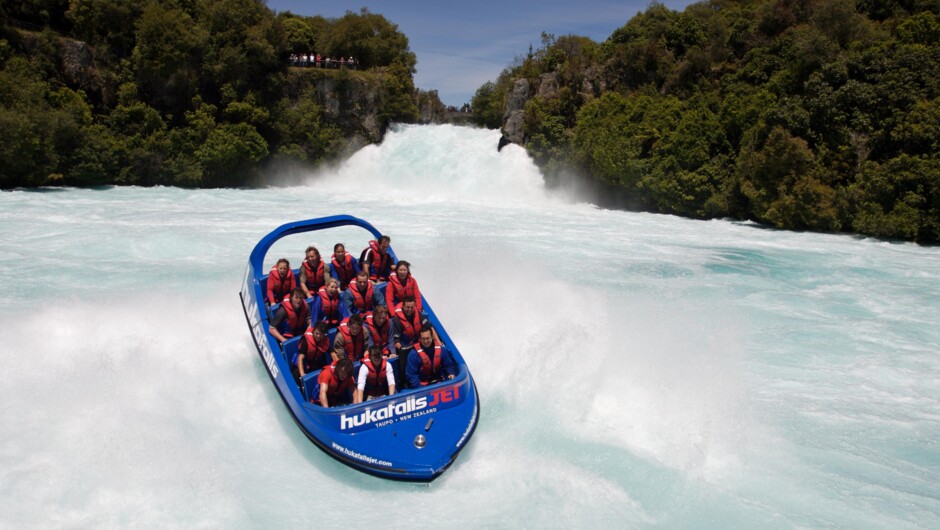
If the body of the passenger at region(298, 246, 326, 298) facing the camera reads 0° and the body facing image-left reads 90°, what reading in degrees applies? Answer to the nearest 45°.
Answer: approximately 0°

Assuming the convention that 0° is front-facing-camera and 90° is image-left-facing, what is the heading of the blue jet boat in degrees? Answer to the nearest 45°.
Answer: approximately 315°

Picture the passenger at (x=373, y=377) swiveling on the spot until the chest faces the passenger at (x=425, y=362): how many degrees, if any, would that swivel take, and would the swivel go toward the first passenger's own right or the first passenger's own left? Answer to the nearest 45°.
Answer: approximately 90° to the first passenger's own left

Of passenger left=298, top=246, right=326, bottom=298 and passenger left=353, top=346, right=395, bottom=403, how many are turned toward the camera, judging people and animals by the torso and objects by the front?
2

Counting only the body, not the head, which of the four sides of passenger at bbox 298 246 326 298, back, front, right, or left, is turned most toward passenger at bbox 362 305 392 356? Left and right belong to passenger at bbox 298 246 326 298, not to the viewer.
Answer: front

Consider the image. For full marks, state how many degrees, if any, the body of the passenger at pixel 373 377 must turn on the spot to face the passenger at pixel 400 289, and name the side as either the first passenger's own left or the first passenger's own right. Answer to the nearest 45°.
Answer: approximately 180°

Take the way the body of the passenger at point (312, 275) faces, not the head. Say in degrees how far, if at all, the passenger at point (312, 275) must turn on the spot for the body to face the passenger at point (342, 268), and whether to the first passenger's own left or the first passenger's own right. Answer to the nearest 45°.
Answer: approximately 135° to the first passenger's own left
